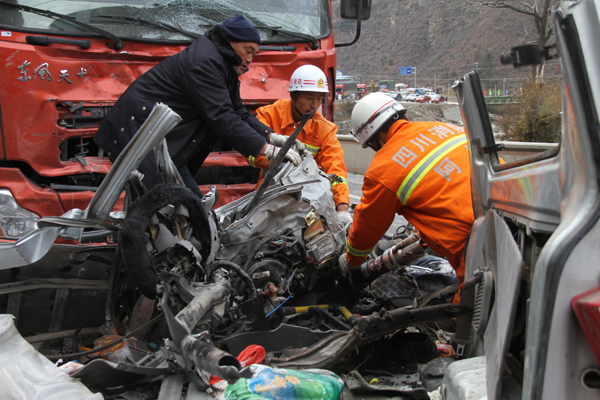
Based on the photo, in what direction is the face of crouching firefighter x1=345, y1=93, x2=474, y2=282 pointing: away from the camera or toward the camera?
away from the camera

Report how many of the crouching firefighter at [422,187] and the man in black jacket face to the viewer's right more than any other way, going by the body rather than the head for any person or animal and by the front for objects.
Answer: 1

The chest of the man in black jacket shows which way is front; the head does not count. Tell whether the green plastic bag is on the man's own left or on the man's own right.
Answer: on the man's own right

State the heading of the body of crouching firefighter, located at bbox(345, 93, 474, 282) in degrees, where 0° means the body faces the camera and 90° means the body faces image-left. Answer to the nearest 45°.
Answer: approximately 135°

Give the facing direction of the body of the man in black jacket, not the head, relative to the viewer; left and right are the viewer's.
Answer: facing to the right of the viewer

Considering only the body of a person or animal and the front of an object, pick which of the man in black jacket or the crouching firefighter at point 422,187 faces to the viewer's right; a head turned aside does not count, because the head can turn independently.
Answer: the man in black jacket

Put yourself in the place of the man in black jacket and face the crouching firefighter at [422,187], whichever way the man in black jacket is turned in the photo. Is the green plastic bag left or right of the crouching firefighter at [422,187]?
right

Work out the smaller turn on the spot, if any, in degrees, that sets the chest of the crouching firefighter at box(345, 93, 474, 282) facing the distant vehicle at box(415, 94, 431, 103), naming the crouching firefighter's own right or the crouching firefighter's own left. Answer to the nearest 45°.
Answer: approximately 45° to the crouching firefighter's own right

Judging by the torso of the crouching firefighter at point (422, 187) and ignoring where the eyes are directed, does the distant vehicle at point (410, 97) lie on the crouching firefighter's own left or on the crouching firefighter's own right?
on the crouching firefighter's own right
